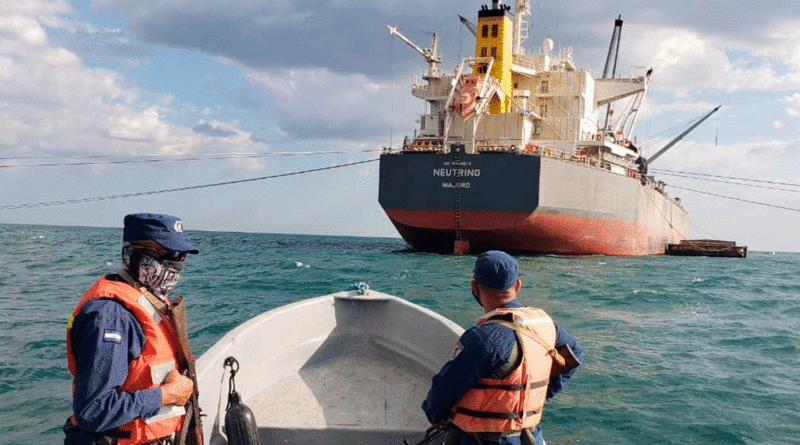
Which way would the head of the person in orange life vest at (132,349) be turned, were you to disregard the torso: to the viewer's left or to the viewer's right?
to the viewer's right

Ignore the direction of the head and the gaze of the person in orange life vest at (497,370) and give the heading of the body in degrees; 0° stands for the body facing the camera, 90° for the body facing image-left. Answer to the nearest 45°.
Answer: approximately 135°

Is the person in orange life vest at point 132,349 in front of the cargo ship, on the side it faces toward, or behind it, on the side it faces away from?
behind

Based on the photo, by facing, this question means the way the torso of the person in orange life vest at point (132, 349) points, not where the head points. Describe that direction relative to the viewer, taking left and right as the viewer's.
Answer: facing the viewer and to the right of the viewer

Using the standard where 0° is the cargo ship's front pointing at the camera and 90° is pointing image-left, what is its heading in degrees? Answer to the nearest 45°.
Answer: approximately 225°

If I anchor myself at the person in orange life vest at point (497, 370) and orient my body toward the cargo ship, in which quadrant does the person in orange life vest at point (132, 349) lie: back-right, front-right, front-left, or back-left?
back-left

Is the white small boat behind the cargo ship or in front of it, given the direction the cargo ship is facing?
behind

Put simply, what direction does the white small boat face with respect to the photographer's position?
facing away from the viewer

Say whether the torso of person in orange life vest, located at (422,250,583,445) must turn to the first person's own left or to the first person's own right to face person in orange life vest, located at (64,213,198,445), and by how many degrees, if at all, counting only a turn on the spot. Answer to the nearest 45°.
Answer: approximately 45° to the first person's own left

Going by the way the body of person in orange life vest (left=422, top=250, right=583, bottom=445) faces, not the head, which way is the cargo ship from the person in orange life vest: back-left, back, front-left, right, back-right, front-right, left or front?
front-right
